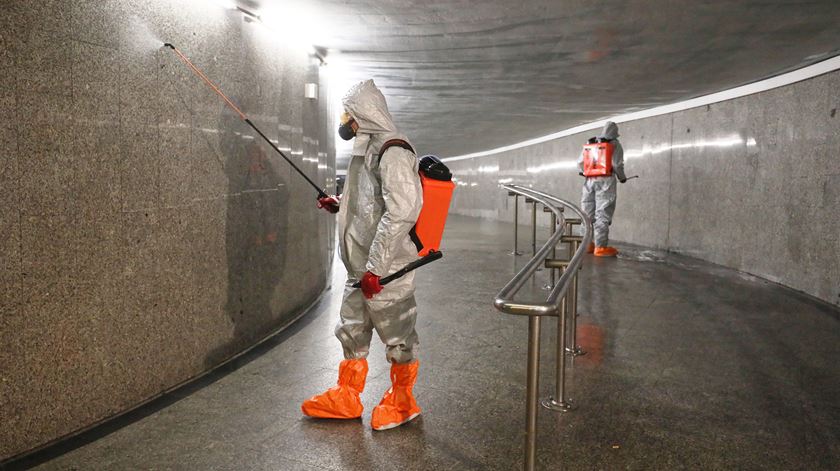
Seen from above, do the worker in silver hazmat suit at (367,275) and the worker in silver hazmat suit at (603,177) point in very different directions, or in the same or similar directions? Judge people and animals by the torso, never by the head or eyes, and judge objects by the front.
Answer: very different directions

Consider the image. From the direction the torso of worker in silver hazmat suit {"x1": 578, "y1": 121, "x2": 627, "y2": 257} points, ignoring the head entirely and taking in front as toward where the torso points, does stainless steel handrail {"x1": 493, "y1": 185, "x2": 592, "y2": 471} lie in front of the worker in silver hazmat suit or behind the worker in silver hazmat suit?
behind

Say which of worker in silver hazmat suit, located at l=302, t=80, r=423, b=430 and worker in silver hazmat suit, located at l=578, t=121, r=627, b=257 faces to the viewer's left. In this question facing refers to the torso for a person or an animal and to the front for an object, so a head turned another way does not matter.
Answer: worker in silver hazmat suit, located at l=302, t=80, r=423, b=430

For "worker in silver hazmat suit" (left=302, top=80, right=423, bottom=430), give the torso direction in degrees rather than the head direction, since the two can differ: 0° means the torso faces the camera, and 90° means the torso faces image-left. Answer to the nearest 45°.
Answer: approximately 90°

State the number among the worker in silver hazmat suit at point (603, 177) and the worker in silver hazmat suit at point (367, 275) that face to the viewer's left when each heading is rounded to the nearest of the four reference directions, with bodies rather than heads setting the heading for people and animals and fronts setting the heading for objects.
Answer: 1

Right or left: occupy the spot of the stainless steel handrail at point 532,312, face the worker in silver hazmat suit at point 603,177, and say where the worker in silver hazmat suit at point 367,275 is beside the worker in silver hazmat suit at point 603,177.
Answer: left

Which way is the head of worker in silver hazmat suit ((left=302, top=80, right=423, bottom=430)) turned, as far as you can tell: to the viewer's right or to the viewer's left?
to the viewer's left

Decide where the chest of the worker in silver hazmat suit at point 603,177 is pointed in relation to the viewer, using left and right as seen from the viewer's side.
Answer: facing away from the viewer and to the right of the viewer

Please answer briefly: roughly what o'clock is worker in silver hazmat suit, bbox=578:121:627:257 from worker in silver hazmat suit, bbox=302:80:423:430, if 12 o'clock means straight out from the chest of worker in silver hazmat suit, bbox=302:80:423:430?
worker in silver hazmat suit, bbox=578:121:627:257 is roughly at 4 o'clock from worker in silver hazmat suit, bbox=302:80:423:430.
